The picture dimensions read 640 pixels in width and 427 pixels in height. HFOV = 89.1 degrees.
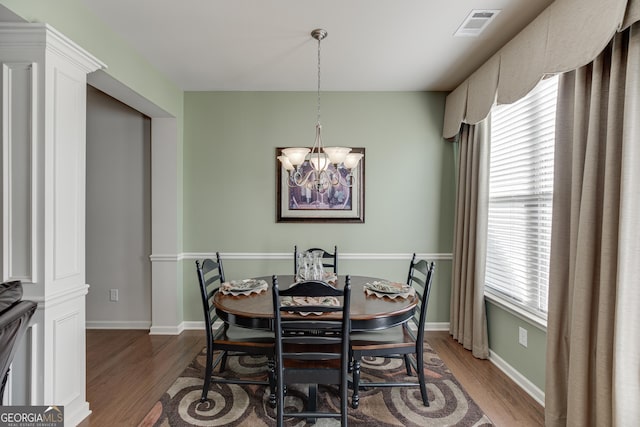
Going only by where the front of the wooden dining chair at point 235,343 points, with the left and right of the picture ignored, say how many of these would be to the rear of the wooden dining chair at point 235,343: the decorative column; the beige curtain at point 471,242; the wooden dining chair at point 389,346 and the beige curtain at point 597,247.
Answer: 1

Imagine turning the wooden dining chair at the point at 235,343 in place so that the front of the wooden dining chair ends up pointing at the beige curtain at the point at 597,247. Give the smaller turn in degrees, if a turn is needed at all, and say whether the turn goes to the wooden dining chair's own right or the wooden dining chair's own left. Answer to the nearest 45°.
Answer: approximately 45° to the wooden dining chair's own right

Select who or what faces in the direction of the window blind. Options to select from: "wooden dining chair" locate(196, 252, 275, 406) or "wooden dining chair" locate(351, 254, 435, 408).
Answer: "wooden dining chair" locate(196, 252, 275, 406)

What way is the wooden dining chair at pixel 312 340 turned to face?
away from the camera

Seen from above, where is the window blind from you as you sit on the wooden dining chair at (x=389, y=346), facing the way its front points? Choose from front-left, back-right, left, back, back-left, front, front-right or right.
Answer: back-right

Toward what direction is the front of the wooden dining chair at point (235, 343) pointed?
to the viewer's right

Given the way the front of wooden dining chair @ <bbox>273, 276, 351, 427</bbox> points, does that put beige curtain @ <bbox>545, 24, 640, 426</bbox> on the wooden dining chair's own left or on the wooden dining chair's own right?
on the wooden dining chair's own right

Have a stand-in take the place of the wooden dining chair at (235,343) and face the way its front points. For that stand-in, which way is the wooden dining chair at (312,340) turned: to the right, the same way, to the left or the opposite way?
to the left

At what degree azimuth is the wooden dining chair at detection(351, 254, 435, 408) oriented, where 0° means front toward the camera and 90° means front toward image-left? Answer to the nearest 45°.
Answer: approximately 90°

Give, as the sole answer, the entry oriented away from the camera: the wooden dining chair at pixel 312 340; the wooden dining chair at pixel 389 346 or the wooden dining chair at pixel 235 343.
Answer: the wooden dining chair at pixel 312 340

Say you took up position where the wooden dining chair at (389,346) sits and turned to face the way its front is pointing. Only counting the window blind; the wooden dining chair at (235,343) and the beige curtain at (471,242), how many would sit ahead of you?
1

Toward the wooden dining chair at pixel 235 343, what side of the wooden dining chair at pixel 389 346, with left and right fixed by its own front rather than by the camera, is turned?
front

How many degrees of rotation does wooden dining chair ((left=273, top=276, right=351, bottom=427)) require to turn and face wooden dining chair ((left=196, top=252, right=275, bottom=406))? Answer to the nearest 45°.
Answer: approximately 45° to its left

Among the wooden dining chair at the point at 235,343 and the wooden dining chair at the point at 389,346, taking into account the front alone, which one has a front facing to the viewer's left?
the wooden dining chair at the point at 389,346
